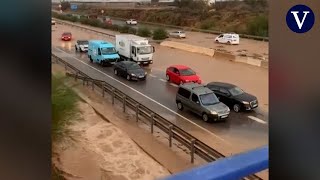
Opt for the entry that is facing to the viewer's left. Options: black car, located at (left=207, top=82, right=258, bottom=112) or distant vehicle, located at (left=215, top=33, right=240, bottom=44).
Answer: the distant vehicle

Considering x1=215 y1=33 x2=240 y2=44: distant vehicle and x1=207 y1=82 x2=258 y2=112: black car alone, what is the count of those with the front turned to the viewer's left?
1
